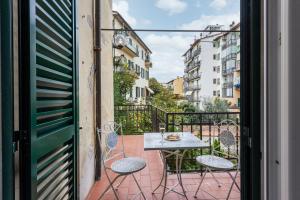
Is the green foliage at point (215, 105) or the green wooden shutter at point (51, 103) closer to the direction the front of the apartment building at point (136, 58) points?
the green foliage

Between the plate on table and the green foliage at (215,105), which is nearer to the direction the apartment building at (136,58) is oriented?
the green foliage

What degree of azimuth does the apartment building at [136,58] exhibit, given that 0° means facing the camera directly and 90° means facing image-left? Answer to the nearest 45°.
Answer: approximately 315°

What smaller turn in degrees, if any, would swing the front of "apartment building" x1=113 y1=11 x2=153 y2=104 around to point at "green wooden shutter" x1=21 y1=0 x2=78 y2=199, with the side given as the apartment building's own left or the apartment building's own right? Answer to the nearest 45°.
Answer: approximately 45° to the apartment building's own right

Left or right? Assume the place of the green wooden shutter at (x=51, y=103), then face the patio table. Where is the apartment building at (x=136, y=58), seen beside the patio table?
left

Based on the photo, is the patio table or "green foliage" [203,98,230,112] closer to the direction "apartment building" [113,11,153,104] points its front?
the green foliage

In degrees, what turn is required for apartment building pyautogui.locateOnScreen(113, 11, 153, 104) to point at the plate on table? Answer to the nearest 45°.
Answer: approximately 45° to its right

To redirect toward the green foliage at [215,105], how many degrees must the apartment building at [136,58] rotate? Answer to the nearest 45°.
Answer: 0° — it already faces it
